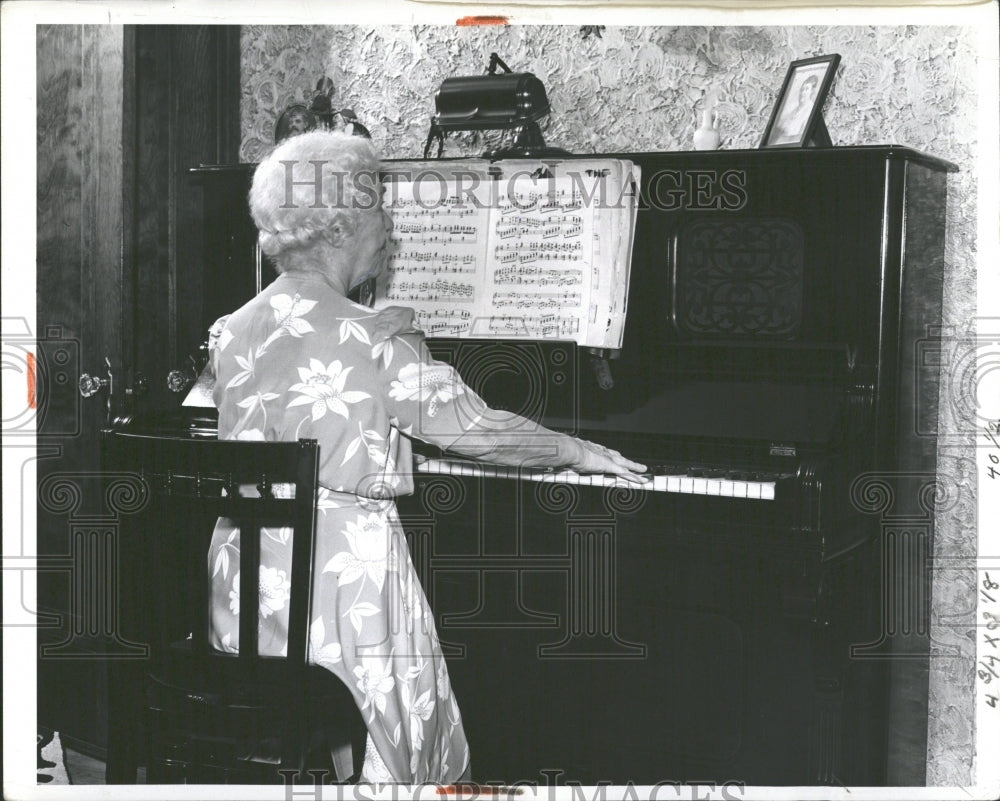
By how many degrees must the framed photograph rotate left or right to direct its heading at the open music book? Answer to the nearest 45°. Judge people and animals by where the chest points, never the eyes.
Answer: approximately 45° to its right

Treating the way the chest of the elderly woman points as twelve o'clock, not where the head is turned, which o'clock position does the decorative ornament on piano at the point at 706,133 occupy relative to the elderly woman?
The decorative ornament on piano is roughly at 12 o'clock from the elderly woman.

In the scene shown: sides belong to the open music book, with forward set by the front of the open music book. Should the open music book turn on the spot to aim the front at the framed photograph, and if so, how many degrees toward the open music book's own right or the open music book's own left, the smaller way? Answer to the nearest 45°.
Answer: approximately 90° to the open music book's own left

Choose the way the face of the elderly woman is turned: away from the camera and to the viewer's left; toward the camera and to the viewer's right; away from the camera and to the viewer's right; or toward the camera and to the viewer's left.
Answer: away from the camera and to the viewer's right

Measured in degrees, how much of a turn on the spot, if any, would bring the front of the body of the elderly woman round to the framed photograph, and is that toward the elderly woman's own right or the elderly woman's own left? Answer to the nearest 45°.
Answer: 0° — they already face it

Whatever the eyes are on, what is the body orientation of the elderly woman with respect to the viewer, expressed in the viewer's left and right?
facing away from the viewer and to the right of the viewer

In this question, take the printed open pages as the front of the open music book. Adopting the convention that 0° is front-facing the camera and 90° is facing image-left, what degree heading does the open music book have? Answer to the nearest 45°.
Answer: approximately 0°

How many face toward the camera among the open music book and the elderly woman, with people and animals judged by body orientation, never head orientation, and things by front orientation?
1
